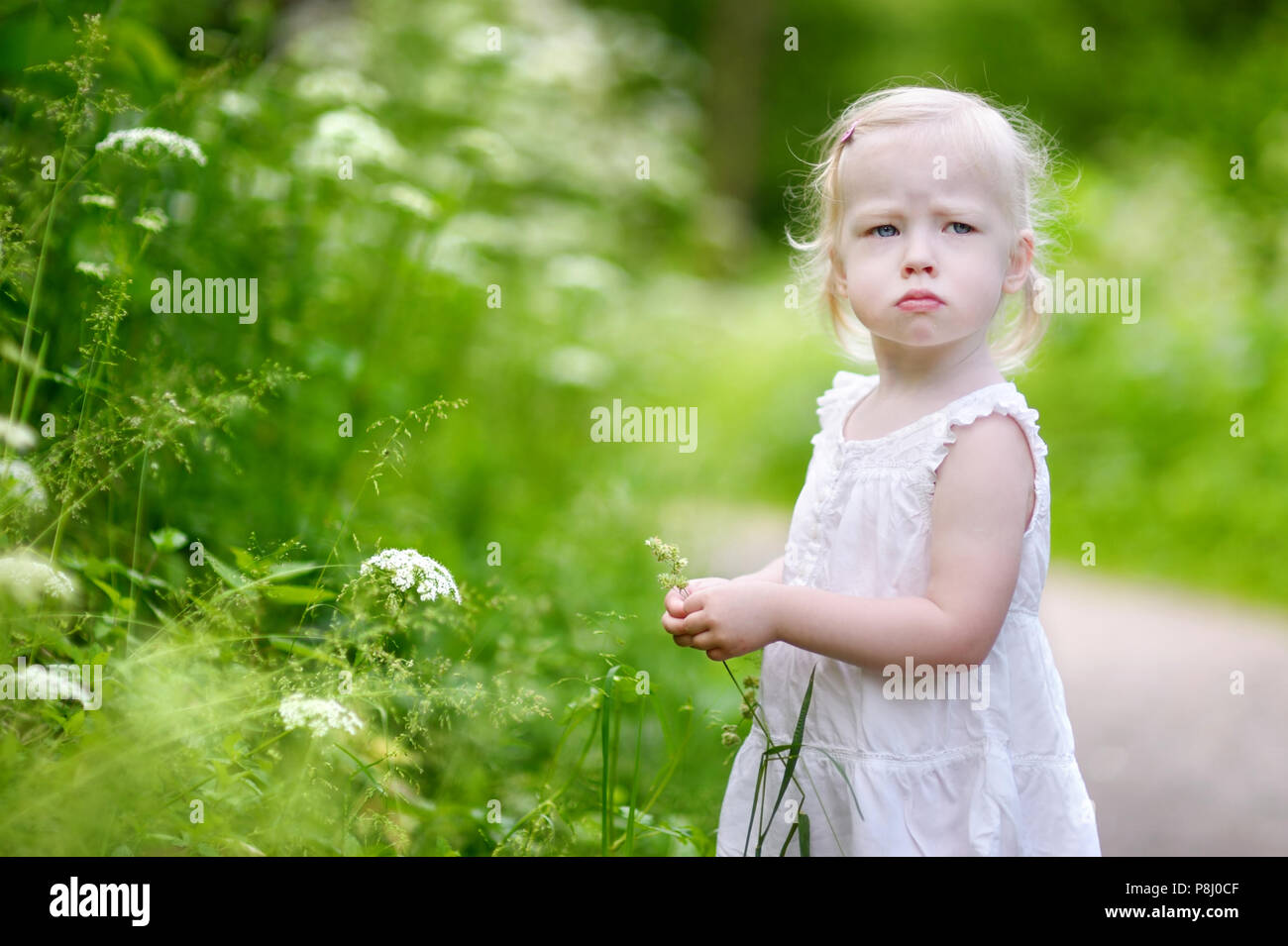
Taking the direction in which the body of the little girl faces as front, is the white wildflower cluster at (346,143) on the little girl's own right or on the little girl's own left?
on the little girl's own right

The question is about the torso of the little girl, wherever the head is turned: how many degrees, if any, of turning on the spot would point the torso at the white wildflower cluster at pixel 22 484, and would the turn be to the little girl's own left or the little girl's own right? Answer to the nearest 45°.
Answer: approximately 45° to the little girl's own right

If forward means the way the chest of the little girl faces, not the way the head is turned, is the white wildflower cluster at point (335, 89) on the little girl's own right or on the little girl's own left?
on the little girl's own right

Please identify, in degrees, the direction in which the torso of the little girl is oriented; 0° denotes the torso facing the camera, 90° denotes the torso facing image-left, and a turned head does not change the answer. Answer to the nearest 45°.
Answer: approximately 45°

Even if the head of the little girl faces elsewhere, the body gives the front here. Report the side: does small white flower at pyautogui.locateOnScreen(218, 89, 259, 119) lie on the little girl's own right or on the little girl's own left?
on the little girl's own right

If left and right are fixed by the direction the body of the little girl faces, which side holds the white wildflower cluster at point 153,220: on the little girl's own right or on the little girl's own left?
on the little girl's own right
